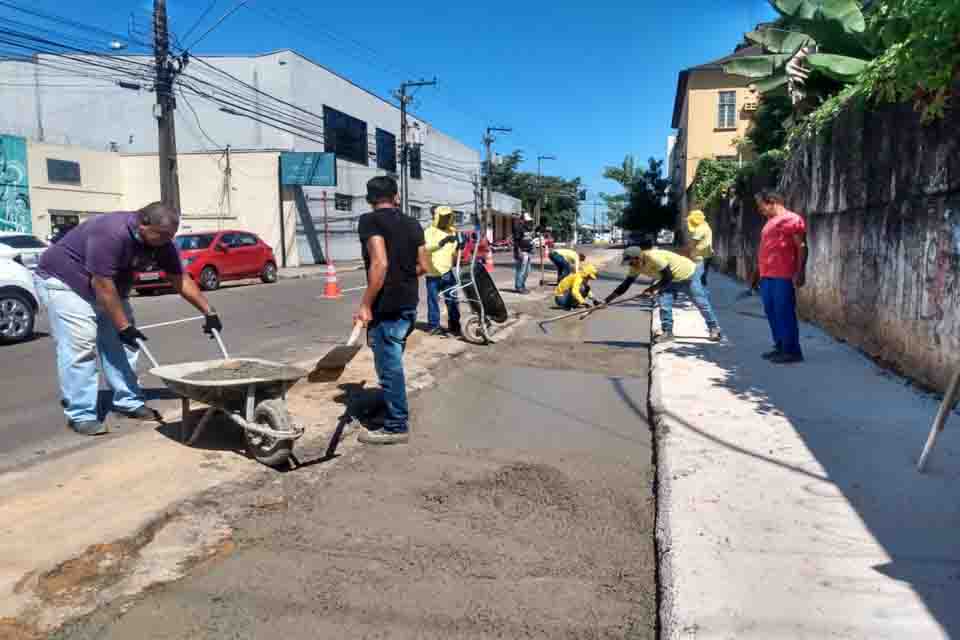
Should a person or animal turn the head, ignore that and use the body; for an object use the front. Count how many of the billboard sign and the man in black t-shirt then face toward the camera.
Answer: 1

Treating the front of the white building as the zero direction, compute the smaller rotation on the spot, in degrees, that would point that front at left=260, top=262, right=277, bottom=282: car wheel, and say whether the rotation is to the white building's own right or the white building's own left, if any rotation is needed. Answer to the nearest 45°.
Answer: approximately 45° to the white building's own right

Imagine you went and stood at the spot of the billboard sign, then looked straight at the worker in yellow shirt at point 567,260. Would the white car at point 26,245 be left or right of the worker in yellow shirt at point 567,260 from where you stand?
right

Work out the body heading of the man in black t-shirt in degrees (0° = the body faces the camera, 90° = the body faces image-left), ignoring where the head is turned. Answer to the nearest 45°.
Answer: approximately 135°

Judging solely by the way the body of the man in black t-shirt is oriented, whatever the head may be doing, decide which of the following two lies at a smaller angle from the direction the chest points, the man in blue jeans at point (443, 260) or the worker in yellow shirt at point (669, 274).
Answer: the man in blue jeans

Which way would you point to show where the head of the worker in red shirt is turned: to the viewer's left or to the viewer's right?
to the viewer's left
